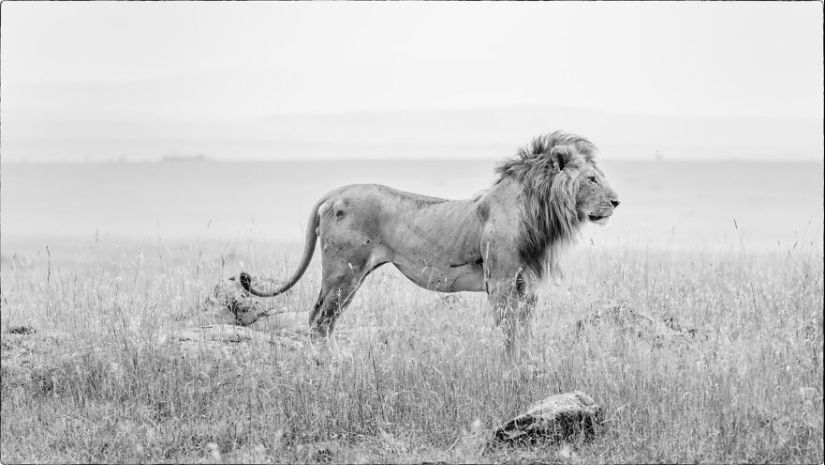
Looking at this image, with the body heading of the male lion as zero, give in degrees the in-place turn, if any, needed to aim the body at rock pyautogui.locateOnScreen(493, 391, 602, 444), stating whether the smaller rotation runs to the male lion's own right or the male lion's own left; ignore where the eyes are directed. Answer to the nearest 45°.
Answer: approximately 90° to the male lion's own right

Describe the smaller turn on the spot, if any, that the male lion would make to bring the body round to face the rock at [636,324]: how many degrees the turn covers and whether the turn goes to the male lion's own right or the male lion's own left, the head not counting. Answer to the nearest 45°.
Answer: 0° — it already faces it

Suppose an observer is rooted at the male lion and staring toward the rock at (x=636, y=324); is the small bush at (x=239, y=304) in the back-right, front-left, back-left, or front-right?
back-left

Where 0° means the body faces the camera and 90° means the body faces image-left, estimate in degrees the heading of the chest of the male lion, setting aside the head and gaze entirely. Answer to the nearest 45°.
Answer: approximately 270°
